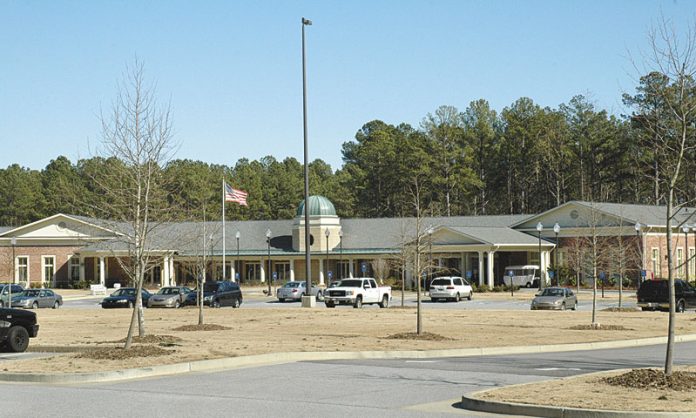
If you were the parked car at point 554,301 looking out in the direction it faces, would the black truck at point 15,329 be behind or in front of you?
in front

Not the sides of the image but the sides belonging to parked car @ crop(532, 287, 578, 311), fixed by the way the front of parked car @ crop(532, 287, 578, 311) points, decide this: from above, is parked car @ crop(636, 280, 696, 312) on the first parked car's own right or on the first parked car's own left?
on the first parked car's own left

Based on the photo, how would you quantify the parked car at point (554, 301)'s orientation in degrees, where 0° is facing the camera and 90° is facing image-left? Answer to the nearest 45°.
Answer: approximately 45°
